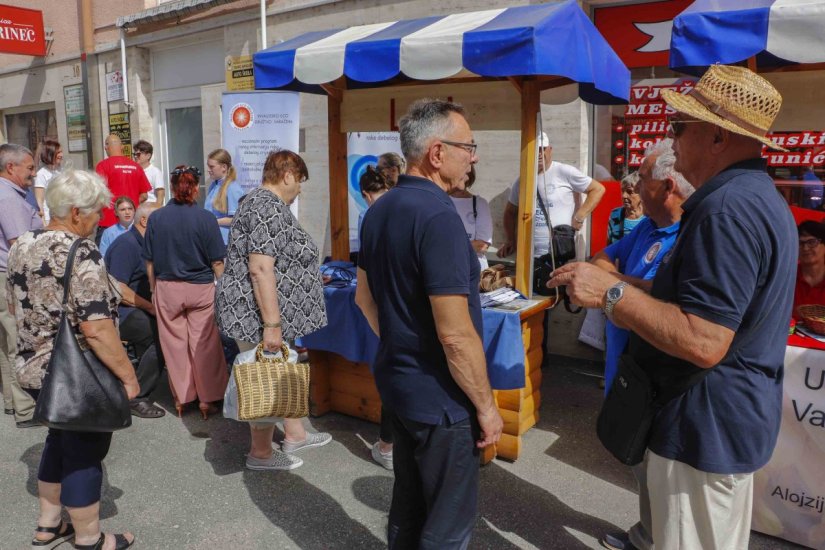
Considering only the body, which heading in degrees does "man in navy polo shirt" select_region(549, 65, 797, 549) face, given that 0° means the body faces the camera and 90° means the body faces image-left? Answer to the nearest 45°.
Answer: approximately 90°

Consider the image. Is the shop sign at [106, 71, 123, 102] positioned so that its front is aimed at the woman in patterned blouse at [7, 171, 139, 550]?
yes

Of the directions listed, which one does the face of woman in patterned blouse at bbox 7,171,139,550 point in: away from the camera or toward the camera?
away from the camera
